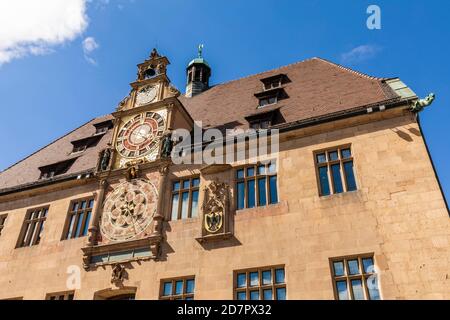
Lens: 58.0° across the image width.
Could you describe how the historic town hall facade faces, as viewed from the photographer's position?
facing the viewer and to the left of the viewer
